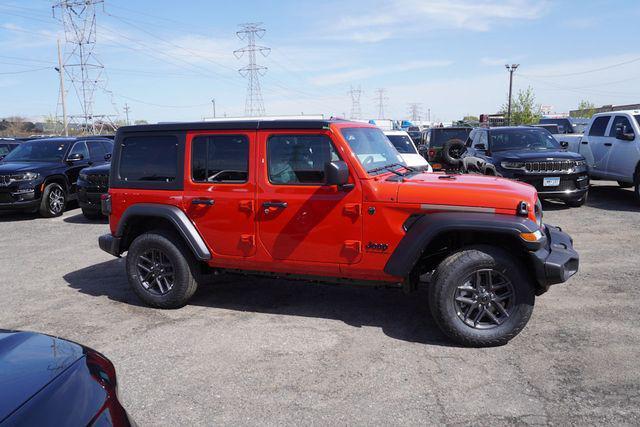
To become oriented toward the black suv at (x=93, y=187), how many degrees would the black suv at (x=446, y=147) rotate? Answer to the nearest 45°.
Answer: approximately 135° to its left

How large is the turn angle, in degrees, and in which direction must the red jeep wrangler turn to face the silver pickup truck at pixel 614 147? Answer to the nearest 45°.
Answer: approximately 90° to its left

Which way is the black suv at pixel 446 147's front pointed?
away from the camera

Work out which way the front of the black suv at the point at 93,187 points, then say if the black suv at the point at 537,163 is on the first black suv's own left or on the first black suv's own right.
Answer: on the first black suv's own left

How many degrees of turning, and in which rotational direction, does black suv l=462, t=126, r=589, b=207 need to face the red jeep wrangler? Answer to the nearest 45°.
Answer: approximately 45° to its right

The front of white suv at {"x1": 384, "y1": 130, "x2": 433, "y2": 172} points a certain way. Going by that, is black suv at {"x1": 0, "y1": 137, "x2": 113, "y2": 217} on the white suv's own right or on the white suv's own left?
on the white suv's own right

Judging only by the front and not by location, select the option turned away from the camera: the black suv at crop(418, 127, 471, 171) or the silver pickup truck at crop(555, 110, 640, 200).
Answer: the black suv

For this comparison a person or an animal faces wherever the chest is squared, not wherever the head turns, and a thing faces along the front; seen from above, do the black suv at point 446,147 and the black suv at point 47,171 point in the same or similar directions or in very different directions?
very different directions
